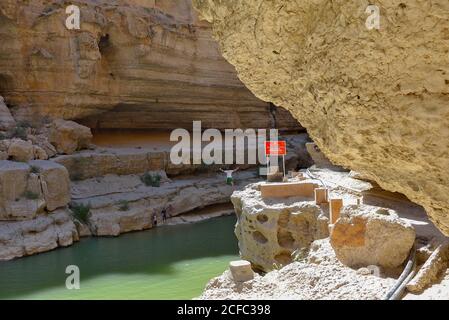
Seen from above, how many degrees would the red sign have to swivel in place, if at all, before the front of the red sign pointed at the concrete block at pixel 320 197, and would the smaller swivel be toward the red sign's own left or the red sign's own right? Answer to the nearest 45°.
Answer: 0° — it already faces it

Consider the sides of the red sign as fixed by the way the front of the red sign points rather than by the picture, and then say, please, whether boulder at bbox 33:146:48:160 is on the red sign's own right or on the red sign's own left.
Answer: on the red sign's own right

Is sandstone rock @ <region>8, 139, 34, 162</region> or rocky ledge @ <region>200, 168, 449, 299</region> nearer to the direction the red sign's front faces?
the rocky ledge

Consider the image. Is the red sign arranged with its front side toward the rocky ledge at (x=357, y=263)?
yes

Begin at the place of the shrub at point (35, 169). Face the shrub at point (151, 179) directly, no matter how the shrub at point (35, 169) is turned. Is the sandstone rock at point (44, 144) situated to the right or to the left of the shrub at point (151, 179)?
left

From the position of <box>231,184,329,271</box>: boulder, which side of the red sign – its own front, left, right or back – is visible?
front

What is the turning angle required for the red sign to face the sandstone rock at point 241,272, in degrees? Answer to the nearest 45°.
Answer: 0° — it already faces it

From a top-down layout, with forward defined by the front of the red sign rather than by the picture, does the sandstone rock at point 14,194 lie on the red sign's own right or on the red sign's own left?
on the red sign's own right

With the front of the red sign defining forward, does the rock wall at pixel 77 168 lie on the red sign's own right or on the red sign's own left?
on the red sign's own right

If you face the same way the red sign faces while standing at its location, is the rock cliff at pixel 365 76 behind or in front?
in front

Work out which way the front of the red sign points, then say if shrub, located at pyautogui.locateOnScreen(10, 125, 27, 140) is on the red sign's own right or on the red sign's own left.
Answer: on the red sign's own right

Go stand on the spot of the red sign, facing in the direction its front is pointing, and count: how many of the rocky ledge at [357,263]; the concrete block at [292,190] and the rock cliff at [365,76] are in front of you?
3

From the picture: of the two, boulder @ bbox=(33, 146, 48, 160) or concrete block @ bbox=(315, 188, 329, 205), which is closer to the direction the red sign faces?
the concrete block

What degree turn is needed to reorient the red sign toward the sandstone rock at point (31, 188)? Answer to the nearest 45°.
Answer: approximately 90° to its right

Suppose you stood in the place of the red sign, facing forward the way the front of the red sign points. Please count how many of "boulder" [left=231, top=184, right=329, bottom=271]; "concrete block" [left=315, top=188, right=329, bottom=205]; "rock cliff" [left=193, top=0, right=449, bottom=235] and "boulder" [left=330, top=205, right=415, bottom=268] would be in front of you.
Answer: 4

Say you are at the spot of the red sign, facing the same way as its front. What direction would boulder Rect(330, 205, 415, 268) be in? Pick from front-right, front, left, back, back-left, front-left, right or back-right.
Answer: front

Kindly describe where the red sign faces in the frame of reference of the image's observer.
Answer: facing the viewer

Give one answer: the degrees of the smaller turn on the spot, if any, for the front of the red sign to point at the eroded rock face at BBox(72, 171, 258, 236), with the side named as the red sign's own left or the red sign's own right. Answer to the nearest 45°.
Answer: approximately 135° to the red sign's own right

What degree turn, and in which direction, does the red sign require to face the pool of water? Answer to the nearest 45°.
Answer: approximately 90° to its right

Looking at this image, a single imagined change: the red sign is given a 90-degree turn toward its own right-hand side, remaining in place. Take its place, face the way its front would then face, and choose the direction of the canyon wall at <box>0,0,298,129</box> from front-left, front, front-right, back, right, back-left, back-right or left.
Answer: front-right
